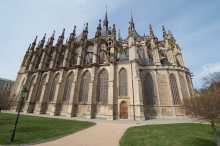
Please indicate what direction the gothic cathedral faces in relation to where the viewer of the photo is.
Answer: facing away from the viewer and to the left of the viewer
